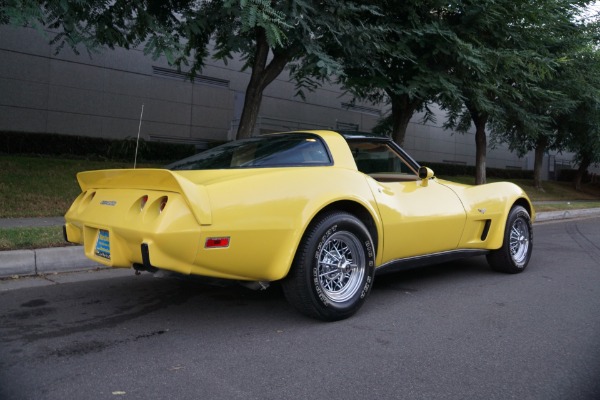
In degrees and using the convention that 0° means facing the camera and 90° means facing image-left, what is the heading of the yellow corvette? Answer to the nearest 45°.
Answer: approximately 225°
